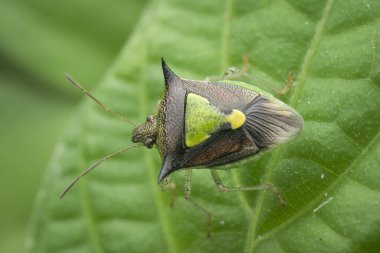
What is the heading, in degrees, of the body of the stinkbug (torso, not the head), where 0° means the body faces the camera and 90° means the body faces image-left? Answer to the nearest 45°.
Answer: approximately 90°
